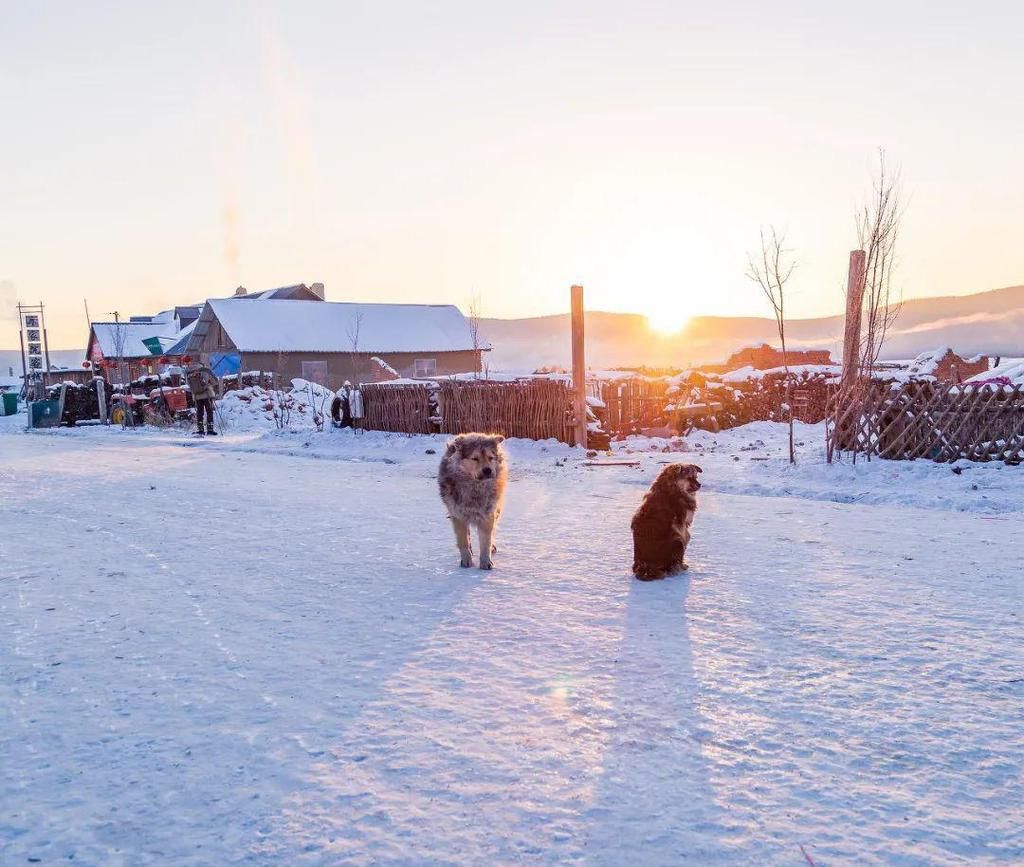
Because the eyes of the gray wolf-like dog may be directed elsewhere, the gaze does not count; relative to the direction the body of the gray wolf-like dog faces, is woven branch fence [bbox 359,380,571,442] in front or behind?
behind

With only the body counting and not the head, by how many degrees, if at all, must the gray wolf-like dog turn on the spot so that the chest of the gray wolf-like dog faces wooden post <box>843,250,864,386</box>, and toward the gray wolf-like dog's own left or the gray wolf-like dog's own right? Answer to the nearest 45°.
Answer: approximately 135° to the gray wolf-like dog's own left

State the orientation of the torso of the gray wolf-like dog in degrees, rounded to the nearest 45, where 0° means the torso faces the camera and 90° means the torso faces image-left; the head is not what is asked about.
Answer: approximately 0°

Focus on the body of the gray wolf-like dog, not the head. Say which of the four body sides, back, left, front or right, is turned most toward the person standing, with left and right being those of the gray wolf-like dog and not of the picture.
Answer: back

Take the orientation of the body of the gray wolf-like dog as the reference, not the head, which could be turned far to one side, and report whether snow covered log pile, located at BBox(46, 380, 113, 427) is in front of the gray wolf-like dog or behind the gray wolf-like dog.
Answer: behind

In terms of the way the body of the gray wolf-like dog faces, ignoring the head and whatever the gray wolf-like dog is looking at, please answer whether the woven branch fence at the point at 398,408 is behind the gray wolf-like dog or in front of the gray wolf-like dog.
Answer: behind

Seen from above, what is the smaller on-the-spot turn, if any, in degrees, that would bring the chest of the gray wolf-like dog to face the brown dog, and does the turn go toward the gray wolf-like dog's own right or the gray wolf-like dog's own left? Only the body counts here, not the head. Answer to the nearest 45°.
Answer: approximately 90° to the gray wolf-like dog's own left

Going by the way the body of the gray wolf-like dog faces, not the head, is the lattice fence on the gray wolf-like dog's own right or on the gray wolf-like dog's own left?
on the gray wolf-like dog's own left
